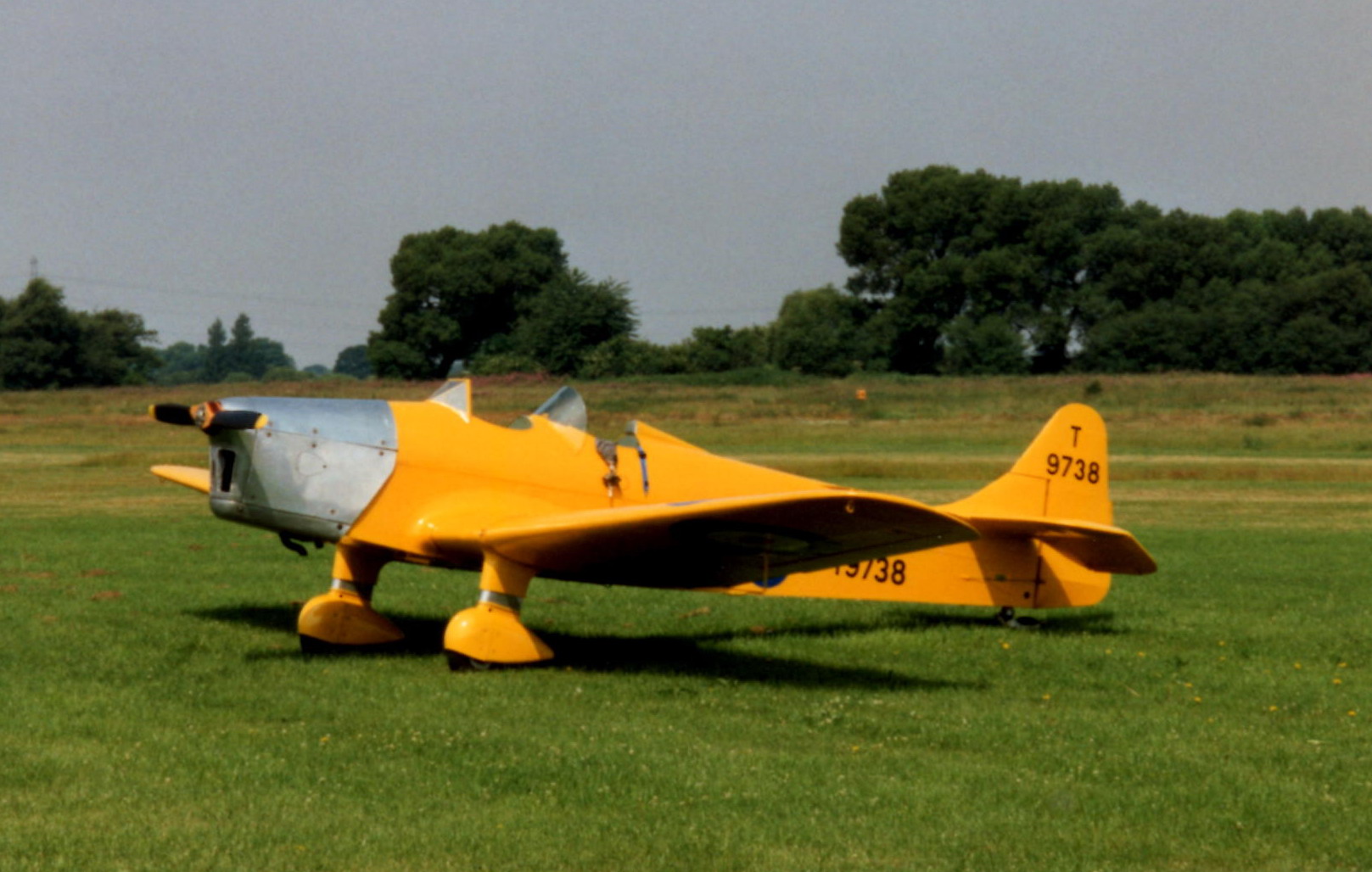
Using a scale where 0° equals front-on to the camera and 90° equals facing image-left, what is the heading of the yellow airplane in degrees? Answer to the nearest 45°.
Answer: approximately 45°
